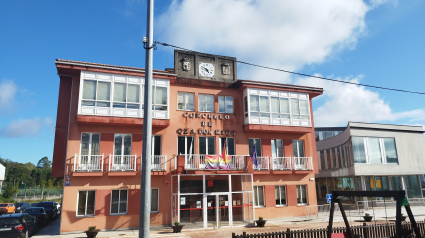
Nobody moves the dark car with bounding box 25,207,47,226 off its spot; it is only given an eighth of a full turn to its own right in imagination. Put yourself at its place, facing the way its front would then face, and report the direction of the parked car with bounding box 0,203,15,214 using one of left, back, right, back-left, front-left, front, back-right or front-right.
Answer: front

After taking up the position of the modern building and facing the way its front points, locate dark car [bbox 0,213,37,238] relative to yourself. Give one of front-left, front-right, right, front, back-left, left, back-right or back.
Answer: front-right

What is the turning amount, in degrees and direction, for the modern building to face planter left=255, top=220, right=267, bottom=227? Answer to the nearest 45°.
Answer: approximately 45° to its right

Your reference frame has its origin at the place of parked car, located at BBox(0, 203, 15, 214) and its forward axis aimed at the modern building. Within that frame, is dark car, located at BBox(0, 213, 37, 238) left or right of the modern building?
right

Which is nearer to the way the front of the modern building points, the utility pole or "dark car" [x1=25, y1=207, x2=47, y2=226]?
the utility pole

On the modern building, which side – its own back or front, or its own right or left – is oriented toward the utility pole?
front

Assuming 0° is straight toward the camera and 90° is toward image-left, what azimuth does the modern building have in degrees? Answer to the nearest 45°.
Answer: approximately 0°
